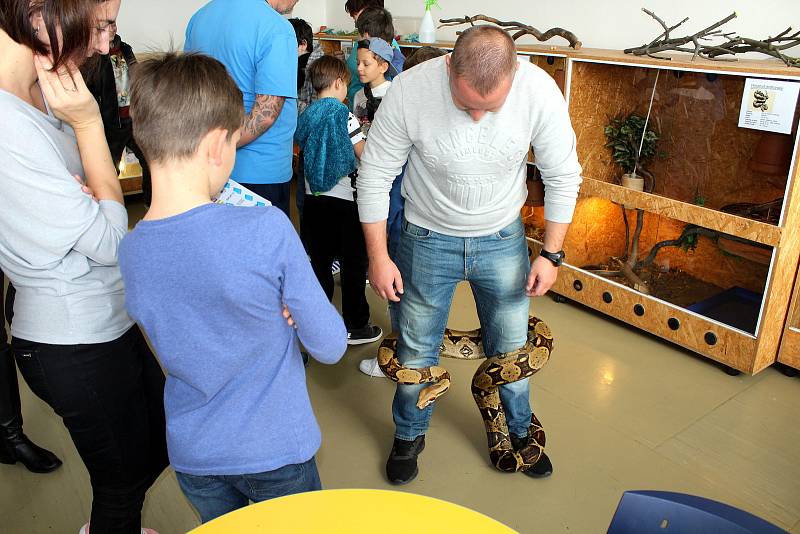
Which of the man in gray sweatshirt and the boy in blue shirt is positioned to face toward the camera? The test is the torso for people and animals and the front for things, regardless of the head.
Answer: the man in gray sweatshirt

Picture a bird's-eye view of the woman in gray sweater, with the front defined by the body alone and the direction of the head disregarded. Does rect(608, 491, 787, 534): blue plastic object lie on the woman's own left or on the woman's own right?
on the woman's own right

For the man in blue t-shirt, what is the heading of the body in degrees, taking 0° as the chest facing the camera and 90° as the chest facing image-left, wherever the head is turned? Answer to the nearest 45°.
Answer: approximately 225°

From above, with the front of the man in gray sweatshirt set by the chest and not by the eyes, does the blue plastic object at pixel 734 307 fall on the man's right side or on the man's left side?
on the man's left side

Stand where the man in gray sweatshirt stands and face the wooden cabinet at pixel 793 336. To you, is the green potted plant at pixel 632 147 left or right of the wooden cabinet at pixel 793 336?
left

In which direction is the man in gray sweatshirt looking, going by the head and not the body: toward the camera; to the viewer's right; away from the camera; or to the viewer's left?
toward the camera

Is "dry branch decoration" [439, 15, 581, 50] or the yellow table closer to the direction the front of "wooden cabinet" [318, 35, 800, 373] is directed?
the yellow table

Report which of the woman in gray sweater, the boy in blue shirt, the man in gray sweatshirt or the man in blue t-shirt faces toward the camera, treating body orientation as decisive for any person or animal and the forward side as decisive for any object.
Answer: the man in gray sweatshirt

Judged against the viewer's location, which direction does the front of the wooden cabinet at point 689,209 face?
facing the viewer and to the left of the viewer

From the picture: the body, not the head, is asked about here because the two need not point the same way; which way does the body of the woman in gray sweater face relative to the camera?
to the viewer's right

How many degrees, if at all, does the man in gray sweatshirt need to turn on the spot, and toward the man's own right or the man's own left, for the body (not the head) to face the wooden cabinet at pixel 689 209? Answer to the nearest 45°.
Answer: approximately 135° to the man's own left

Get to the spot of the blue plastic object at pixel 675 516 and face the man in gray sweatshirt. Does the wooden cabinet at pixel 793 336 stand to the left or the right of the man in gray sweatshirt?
right

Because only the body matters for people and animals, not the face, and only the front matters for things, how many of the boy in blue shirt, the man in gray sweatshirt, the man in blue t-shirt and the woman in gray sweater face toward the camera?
1

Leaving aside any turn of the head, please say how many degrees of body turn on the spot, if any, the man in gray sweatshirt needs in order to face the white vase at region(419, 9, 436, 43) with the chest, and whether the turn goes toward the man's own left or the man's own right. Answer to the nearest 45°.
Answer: approximately 180°

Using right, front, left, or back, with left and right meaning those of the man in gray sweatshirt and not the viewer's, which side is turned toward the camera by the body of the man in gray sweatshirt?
front

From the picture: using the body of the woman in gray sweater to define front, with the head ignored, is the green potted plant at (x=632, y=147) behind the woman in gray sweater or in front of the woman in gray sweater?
in front
